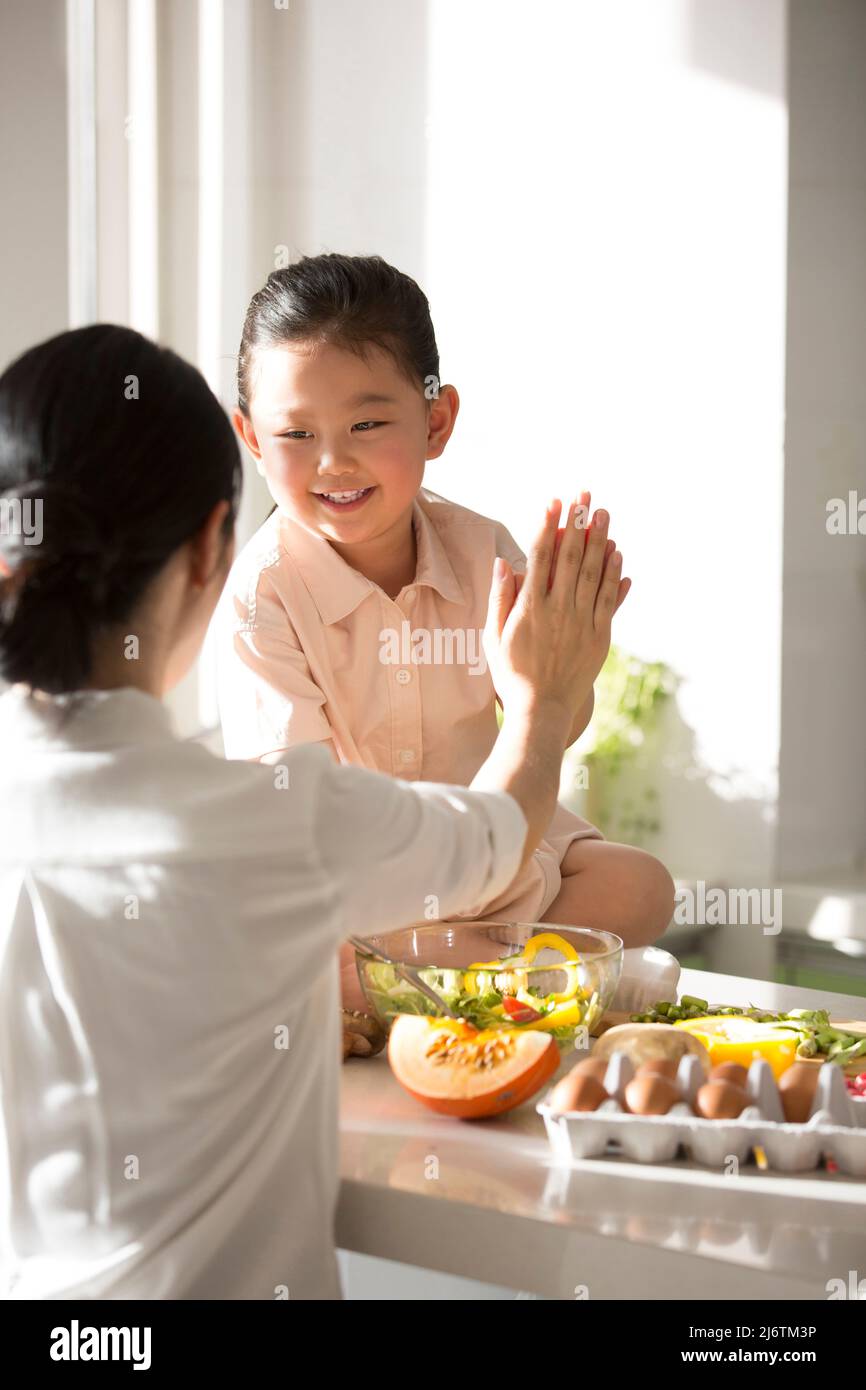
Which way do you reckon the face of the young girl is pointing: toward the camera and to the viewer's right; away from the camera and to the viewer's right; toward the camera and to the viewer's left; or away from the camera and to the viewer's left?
toward the camera and to the viewer's left

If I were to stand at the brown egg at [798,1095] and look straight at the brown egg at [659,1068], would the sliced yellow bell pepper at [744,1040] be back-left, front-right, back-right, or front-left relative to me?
front-right

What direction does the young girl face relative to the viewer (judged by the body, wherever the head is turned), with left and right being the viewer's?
facing the viewer

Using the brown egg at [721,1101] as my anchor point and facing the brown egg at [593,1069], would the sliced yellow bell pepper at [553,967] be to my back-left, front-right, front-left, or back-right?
front-right

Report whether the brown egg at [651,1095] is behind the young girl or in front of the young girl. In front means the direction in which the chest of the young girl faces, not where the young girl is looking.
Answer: in front

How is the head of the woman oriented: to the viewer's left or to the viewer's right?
to the viewer's right

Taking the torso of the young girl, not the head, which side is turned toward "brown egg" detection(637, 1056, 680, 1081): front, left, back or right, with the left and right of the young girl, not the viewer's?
front

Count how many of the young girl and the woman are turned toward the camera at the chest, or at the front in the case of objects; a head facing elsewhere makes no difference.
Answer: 1

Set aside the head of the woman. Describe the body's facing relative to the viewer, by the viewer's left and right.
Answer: facing away from the viewer and to the right of the viewer

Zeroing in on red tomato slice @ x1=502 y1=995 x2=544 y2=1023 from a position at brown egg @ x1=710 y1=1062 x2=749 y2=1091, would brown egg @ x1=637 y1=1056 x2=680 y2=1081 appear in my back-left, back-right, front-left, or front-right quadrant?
front-left

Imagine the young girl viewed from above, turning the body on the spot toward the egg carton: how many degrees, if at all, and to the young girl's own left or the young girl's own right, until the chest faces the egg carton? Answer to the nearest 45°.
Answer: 0° — they already face it

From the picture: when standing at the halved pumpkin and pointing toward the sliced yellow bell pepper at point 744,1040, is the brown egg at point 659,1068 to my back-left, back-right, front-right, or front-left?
front-right

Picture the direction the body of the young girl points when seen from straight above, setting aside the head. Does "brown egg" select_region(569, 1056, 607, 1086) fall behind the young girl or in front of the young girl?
in front

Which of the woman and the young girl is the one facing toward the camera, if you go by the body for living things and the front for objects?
the young girl
